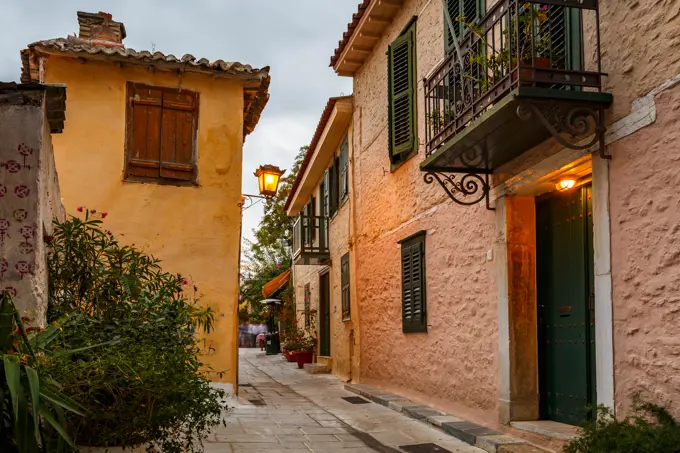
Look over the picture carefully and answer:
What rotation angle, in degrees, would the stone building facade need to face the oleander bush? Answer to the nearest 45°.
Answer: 0° — it already faces it

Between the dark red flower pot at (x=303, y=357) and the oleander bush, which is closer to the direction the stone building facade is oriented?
the oleander bush

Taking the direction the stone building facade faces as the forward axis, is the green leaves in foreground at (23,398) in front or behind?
in front

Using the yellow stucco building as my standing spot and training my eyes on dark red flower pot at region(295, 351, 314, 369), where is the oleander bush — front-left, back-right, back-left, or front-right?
back-right

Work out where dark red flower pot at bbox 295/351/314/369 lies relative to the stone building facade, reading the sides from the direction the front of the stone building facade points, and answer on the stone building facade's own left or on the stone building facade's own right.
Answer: on the stone building facade's own right

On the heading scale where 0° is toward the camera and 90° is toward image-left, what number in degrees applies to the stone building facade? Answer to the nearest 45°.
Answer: approximately 45°

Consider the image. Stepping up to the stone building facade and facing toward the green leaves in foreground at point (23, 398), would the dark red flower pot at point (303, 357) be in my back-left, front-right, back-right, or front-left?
back-right
